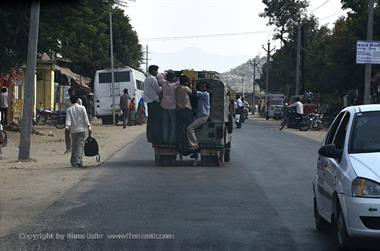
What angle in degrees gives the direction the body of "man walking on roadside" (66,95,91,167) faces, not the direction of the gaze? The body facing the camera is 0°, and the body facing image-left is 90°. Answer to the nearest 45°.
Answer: approximately 180°

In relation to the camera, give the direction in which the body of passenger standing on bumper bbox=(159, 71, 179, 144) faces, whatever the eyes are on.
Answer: away from the camera

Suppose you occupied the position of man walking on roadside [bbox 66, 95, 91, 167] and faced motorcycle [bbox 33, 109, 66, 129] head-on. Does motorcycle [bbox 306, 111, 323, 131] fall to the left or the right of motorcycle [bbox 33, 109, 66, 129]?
right

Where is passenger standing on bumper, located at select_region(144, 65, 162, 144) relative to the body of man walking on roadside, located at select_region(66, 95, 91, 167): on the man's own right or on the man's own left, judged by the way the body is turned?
on the man's own right

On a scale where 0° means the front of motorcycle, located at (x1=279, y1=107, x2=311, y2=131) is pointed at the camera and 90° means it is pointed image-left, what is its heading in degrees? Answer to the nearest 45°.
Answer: approximately 90°

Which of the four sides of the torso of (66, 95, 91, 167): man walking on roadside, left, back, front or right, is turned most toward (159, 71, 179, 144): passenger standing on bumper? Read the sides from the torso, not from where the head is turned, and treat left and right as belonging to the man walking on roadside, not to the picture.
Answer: right

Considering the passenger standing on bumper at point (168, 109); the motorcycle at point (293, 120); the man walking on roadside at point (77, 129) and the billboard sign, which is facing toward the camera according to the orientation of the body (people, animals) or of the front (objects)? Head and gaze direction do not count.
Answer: the billboard sign
